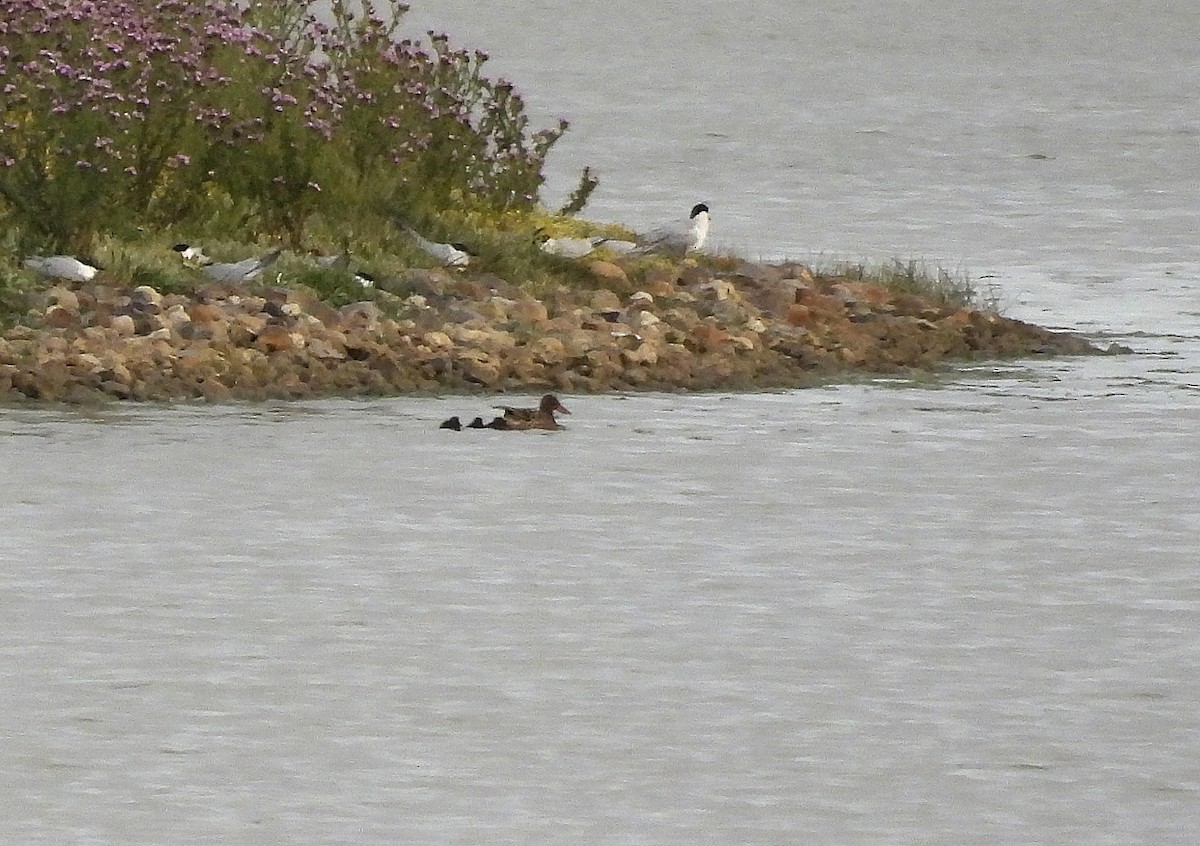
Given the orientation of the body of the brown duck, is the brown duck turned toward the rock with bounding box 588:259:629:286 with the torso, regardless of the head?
no

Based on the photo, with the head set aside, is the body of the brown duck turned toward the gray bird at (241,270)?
no

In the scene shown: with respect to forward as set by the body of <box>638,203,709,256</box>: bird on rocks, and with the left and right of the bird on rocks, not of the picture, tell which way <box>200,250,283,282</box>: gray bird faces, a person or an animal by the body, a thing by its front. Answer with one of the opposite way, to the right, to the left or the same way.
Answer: the opposite way

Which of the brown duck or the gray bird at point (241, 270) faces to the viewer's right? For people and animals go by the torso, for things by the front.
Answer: the brown duck

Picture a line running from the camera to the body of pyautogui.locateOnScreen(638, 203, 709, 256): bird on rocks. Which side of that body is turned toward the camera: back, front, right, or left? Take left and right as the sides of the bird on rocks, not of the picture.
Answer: right

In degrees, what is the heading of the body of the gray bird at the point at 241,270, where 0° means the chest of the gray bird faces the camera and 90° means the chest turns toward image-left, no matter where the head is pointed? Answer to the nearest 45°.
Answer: approximately 90°

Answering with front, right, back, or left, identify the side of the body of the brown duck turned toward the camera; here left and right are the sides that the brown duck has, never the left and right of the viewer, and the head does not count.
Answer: right
